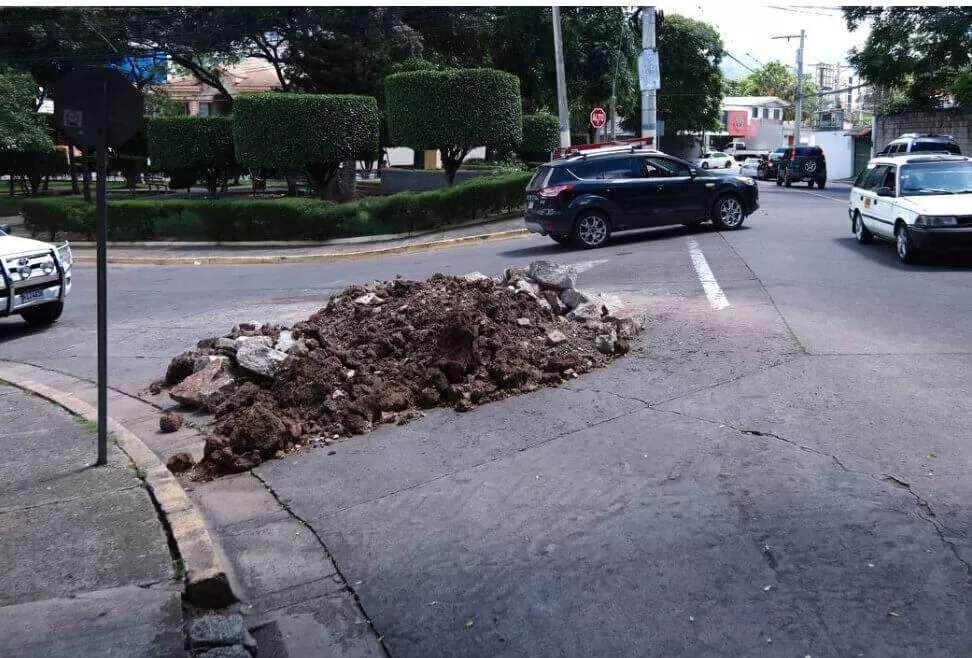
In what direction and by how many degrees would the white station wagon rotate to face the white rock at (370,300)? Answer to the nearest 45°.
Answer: approximately 90° to its right

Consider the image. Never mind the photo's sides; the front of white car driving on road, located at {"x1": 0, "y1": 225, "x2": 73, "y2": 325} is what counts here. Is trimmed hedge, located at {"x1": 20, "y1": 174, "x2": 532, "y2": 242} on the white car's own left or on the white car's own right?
on the white car's own left

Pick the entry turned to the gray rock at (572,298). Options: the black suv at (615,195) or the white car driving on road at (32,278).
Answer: the white car driving on road

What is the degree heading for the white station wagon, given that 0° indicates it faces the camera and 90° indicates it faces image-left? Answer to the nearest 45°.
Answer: approximately 315°

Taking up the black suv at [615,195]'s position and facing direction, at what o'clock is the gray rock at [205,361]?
The gray rock is roughly at 5 o'clock from the black suv.

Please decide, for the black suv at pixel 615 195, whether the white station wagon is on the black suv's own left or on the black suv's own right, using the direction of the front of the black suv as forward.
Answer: on the black suv's own right

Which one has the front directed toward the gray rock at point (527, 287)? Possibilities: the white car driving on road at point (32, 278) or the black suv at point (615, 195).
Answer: the white car driving on road

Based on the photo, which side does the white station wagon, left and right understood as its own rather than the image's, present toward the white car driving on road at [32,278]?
right

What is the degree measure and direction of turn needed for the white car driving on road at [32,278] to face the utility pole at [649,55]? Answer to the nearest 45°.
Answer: approximately 90° to its left

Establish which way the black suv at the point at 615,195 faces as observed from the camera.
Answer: facing away from the viewer and to the right of the viewer

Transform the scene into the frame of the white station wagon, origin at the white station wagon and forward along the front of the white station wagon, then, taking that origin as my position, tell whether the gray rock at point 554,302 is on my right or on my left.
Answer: on my right

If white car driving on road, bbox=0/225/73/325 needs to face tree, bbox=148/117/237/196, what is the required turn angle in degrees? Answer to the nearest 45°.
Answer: approximately 135° to its left

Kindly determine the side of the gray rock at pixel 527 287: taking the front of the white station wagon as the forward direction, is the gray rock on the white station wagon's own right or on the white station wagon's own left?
on the white station wagon's own right
